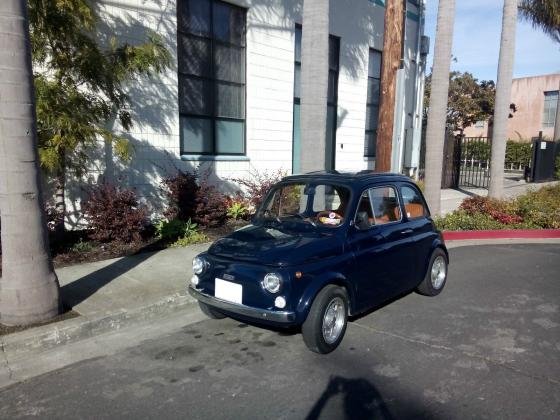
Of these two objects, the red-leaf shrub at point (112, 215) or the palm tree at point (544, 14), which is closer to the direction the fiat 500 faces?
the red-leaf shrub

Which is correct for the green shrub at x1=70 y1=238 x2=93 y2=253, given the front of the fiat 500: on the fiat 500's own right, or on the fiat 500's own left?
on the fiat 500's own right

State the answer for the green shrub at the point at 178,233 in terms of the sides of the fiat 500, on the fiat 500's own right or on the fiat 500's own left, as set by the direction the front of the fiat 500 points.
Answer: on the fiat 500's own right

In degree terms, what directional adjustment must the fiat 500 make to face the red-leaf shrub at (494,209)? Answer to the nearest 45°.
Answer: approximately 180°

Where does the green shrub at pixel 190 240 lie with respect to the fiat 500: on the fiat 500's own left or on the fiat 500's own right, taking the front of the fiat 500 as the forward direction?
on the fiat 500's own right

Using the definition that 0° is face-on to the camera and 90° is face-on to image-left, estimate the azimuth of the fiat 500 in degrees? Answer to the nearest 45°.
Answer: approximately 45°

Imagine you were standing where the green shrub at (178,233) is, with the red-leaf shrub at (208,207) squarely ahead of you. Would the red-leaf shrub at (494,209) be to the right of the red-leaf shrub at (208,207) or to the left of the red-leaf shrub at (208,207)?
right

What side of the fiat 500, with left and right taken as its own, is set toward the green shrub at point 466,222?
back

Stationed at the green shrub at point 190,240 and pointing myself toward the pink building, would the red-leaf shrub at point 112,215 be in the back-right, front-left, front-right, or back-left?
back-left

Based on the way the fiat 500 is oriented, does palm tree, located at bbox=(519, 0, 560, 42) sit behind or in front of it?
behind

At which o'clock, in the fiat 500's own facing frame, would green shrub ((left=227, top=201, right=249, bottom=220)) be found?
The green shrub is roughly at 4 o'clock from the fiat 500.

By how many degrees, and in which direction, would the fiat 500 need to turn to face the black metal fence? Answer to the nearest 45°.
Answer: approximately 135° to its right

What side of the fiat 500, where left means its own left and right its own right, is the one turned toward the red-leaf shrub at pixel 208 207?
right

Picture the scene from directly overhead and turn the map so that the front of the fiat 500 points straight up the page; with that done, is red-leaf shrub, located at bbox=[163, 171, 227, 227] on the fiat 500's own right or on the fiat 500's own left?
on the fiat 500's own right
